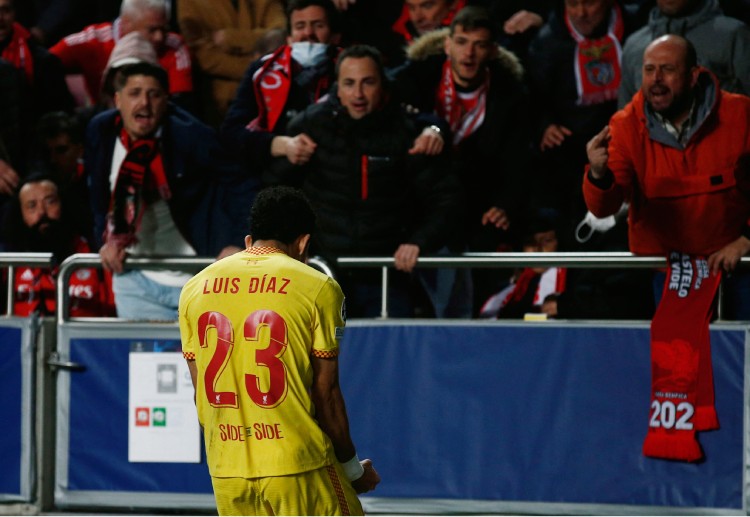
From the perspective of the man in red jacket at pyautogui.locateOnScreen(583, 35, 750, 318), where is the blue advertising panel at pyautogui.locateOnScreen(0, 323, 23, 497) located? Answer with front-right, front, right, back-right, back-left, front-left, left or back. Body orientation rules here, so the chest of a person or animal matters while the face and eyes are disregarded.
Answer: front-right

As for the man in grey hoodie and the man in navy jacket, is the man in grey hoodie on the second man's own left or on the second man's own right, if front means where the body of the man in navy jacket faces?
on the second man's own left

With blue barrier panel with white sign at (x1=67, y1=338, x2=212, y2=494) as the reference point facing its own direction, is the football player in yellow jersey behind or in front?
in front

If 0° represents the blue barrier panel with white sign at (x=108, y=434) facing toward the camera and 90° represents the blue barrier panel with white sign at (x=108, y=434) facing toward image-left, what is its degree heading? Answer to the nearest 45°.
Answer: approximately 0°

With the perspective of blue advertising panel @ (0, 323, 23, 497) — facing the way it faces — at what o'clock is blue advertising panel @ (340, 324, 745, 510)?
blue advertising panel @ (340, 324, 745, 510) is roughly at 10 o'clock from blue advertising panel @ (0, 323, 23, 497).

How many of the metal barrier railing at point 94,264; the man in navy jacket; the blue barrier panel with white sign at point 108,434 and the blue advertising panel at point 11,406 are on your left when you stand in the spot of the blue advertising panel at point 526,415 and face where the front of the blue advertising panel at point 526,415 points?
0

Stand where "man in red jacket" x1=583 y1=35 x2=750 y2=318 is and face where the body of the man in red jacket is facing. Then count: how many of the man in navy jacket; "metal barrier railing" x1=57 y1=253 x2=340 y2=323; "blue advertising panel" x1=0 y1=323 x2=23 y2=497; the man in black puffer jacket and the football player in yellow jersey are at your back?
0

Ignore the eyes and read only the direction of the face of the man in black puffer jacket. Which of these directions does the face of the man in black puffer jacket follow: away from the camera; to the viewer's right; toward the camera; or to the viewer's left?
toward the camera

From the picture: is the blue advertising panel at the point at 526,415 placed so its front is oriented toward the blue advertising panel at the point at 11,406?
no

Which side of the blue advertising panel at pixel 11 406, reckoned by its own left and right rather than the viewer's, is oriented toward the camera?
front

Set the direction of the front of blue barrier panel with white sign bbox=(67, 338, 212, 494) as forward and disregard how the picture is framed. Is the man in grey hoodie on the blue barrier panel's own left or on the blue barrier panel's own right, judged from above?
on the blue barrier panel's own left

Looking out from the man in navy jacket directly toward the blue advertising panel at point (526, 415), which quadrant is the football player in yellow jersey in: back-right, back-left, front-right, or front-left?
front-right

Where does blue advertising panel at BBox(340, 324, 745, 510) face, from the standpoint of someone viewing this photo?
facing the viewer

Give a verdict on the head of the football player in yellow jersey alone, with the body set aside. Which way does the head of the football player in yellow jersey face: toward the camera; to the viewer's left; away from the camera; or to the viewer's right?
away from the camera
